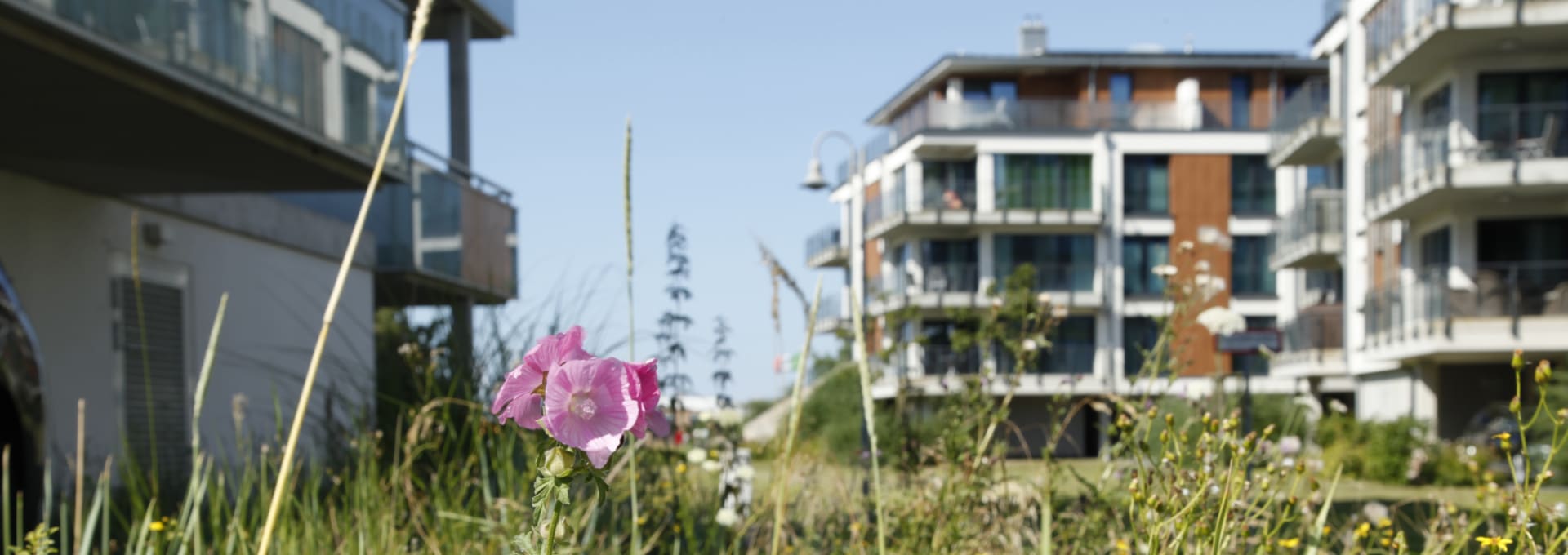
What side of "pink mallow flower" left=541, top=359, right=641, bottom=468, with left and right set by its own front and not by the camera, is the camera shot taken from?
front

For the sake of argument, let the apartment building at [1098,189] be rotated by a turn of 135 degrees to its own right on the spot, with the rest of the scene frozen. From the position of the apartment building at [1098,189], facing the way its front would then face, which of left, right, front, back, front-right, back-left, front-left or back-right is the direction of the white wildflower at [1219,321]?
back-left

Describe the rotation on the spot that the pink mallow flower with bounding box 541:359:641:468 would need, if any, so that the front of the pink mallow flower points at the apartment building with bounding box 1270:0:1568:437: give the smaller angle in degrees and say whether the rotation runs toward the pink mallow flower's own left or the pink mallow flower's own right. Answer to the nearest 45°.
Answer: approximately 135° to the pink mallow flower's own left

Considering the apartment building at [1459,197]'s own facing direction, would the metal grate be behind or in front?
in front

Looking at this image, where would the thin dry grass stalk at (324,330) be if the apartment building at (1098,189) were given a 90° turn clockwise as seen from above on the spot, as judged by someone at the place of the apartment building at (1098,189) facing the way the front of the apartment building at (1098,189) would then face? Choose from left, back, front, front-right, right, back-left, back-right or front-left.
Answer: left

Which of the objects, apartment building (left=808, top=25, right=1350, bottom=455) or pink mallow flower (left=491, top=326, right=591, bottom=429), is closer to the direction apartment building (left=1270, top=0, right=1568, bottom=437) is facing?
the pink mallow flower

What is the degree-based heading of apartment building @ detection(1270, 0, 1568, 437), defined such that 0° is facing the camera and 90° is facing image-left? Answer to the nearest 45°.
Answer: approximately 45°

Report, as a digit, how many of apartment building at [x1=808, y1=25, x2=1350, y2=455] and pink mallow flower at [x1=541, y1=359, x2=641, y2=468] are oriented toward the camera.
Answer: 2

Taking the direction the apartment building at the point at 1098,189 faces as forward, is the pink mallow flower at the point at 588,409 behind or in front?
in front

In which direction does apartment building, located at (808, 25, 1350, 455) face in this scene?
toward the camera

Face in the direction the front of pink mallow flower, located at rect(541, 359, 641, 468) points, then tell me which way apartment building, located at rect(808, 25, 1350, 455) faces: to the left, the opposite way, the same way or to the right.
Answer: the same way
